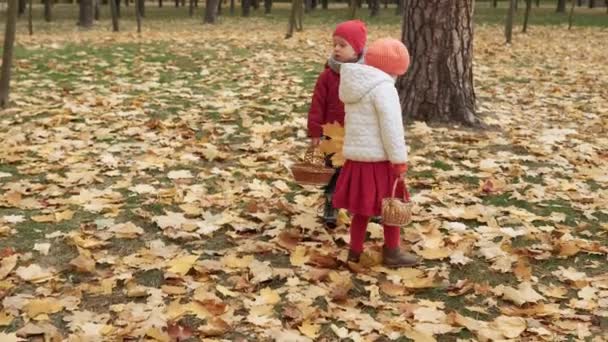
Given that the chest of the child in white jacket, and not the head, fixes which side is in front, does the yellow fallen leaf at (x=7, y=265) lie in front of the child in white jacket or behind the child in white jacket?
behind

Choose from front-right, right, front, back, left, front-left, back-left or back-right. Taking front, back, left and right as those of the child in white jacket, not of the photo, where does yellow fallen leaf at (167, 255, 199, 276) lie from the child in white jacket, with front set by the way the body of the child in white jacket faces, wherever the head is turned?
back-left

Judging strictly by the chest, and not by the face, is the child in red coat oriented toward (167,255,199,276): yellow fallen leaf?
yes

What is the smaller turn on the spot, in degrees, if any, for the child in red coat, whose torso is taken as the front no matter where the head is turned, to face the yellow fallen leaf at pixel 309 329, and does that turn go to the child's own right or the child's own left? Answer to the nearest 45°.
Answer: approximately 45° to the child's own left

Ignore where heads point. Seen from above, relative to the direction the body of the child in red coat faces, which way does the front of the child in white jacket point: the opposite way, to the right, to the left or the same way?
the opposite way

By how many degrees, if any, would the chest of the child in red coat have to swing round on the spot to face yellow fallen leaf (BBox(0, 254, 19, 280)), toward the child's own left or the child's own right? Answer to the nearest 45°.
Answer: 0° — they already face it

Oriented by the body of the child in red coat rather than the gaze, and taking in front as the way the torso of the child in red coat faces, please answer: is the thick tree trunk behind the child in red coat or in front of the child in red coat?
behind

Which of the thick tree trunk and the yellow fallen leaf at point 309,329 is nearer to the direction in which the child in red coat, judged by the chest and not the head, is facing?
the yellow fallen leaf

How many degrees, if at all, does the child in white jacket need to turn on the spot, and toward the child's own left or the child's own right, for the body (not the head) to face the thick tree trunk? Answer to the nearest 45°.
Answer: approximately 45° to the child's own left

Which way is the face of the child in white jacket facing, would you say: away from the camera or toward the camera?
away from the camera

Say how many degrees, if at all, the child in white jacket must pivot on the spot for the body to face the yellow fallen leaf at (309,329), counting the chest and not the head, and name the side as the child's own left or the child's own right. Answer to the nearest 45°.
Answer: approximately 135° to the child's own right

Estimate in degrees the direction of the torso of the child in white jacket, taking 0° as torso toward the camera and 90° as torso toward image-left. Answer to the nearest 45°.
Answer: approximately 225°
